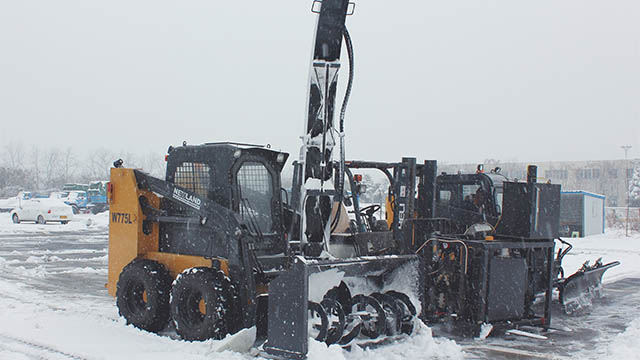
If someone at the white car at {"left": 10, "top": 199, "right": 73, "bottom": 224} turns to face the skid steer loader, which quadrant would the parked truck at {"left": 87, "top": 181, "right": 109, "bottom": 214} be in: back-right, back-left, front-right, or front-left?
back-left

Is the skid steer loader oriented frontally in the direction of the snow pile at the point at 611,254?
no

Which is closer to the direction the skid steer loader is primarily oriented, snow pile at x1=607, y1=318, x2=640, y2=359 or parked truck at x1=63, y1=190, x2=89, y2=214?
the snow pile

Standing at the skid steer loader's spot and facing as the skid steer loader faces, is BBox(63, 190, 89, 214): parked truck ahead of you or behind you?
behind

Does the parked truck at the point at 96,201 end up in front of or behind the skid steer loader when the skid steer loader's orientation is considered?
behind

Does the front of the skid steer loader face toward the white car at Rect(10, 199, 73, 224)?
no

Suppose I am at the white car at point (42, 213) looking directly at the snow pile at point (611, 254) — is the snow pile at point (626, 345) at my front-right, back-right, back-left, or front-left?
front-right

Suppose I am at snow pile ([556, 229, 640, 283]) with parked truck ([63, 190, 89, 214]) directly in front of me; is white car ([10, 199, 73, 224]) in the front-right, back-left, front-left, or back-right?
front-left

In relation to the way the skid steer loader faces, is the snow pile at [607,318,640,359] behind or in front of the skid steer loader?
in front

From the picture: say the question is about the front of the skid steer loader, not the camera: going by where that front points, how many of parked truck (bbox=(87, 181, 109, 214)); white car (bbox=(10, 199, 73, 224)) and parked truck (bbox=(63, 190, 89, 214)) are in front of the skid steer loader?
0

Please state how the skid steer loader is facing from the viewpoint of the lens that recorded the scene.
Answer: facing the viewer and to the right of the viewer
